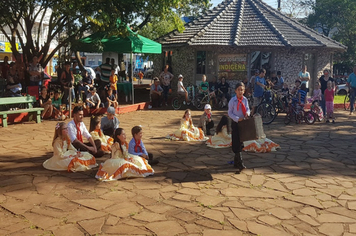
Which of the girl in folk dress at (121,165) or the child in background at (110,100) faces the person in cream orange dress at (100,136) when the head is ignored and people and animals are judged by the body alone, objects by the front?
the child in background at (110,100)

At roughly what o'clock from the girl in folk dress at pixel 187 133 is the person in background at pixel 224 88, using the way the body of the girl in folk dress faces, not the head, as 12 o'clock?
The person in background is roughly at 8 o'clock from the girl in folk dress.

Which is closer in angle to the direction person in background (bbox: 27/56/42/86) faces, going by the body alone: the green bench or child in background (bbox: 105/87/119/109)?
the green bench

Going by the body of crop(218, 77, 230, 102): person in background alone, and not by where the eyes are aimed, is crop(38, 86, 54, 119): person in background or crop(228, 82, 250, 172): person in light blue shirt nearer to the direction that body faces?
the person in light blue shirt

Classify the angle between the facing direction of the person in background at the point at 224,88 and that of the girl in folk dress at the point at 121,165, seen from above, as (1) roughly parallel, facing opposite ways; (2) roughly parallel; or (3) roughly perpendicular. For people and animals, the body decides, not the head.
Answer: roughly perpendicular

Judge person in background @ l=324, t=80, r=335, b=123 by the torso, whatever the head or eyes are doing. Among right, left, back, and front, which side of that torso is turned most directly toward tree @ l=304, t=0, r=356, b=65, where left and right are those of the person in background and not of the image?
back

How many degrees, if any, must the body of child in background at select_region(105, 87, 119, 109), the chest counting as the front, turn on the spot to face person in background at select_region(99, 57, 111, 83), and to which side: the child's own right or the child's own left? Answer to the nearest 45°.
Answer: approximately 180°

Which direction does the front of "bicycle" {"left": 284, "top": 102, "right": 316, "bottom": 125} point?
to the viewer's left

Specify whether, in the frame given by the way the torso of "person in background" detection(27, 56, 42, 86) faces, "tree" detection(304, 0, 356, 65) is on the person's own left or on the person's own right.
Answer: on the person's own left

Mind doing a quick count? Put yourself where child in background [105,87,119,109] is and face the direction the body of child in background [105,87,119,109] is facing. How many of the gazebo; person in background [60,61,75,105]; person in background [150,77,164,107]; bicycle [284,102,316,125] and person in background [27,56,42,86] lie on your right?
2

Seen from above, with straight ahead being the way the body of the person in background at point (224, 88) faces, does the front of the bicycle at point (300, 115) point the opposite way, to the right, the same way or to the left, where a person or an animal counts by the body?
to the right

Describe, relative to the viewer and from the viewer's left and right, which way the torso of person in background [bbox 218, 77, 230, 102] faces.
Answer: facing the viewer

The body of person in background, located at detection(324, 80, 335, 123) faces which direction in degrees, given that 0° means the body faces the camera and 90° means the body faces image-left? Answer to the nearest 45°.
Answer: approximately 0°

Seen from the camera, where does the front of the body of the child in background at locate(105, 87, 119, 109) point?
toward the camera
